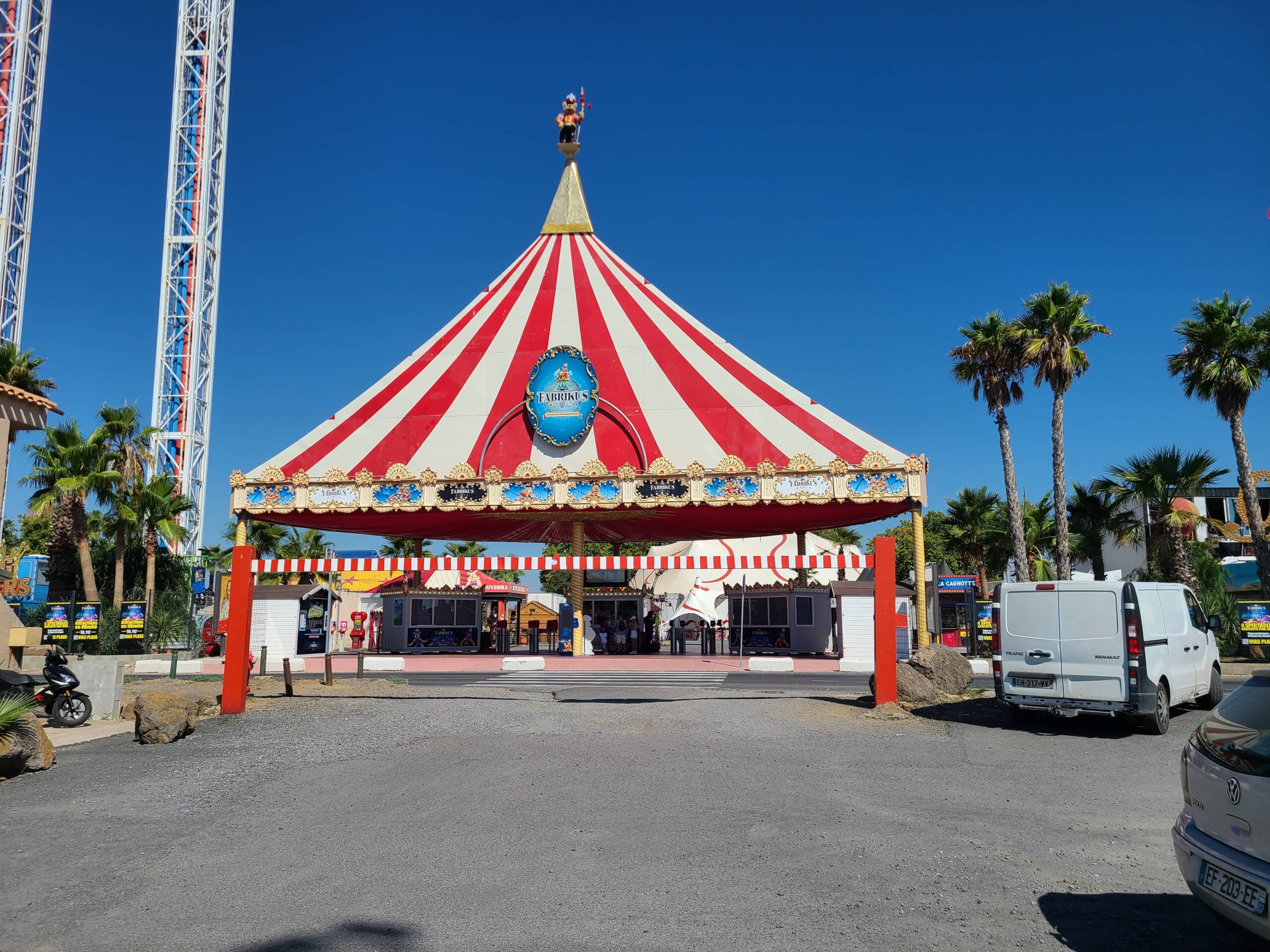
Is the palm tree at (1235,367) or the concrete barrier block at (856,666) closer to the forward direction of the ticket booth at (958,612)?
the concrete barrier block

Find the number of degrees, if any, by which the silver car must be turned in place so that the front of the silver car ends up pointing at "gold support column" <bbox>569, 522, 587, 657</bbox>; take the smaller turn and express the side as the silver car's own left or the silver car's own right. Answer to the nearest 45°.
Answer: approximately 90° to the silver car's own left

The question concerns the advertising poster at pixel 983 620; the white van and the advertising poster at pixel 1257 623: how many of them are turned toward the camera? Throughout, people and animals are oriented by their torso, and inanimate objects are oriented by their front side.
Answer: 2

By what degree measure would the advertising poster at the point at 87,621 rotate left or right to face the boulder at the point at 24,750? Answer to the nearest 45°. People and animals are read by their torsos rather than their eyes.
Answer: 0° — it already faces it

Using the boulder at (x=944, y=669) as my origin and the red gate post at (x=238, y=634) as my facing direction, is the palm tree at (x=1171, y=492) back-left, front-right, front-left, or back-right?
back-right

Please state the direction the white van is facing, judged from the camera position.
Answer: facing away from the viewer and to the right of the viewer

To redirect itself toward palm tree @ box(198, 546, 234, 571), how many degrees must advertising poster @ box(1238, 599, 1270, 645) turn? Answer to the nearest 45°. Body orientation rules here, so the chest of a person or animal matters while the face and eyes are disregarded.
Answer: approximately 90° to its right

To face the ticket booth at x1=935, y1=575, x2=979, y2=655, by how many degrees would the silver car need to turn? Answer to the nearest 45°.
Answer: approximately 45° to its left

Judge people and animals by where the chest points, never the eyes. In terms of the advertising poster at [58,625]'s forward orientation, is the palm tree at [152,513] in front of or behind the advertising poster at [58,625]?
behind

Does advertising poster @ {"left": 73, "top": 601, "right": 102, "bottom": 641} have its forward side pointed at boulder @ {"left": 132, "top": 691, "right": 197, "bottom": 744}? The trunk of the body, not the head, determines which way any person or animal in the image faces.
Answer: yes

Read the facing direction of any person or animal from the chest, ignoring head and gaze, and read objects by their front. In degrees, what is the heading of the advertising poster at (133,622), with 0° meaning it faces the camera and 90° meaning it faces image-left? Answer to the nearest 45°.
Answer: approximately 0°

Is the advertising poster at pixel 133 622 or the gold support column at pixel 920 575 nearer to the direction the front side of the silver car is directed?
the gold support column
